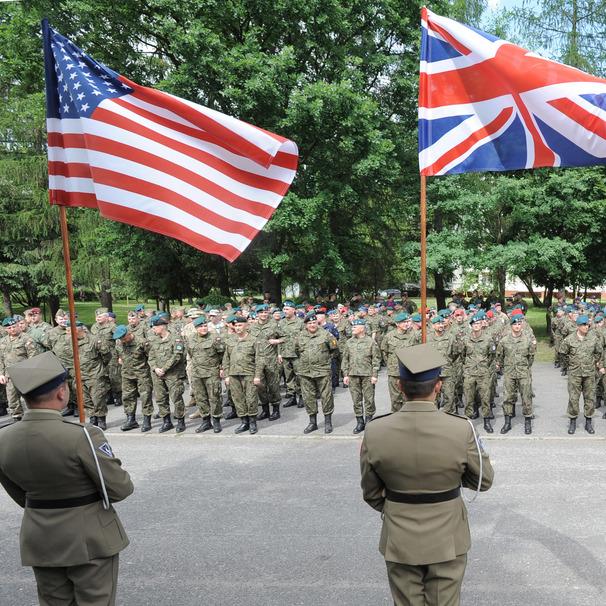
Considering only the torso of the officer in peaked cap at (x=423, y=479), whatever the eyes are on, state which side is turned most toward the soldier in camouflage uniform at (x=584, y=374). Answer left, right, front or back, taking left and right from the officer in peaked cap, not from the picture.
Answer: front

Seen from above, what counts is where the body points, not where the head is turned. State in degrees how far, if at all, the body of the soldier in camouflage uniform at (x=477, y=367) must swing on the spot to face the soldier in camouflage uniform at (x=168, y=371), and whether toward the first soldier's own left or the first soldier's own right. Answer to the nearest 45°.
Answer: approximately 90° to the first soldier's own right

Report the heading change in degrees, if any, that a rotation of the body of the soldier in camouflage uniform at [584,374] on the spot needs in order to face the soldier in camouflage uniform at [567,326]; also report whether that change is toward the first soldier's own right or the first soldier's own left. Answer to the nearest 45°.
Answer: approximately 180°

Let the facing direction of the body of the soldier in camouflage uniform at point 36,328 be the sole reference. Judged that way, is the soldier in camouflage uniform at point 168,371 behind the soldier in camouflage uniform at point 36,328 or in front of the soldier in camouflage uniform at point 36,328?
in front

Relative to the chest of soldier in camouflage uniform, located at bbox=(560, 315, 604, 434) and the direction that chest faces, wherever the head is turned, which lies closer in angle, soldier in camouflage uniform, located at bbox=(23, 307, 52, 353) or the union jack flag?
the union jack flag

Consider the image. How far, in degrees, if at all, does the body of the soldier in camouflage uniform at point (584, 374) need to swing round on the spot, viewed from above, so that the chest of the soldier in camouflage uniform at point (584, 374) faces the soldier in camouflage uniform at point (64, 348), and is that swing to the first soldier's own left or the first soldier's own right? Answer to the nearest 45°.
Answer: approximately 90° to the first soldier's own right

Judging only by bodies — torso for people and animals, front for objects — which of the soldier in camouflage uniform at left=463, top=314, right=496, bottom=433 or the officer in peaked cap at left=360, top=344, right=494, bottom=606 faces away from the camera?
the officer in peaked cap

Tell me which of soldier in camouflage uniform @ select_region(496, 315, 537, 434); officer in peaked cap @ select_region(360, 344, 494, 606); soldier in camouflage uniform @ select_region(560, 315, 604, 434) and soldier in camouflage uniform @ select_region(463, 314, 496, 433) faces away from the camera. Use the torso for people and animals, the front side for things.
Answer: the officer in peaked cap

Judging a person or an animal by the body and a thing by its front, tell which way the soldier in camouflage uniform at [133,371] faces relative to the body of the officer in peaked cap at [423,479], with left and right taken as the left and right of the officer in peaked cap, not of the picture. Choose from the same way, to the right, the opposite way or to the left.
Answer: the opposite way

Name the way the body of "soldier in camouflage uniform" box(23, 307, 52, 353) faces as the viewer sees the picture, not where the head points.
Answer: toward the camera

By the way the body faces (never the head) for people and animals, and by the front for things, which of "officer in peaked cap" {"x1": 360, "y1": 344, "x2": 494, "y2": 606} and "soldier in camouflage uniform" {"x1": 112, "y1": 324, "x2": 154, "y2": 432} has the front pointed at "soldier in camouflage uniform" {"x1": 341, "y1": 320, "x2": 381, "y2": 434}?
the officer in peaked cap

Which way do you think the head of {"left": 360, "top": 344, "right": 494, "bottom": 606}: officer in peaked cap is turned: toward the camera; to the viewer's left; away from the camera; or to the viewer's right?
away from the camera

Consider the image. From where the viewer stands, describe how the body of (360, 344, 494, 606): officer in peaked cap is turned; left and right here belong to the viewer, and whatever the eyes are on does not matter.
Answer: facing away from the viewer

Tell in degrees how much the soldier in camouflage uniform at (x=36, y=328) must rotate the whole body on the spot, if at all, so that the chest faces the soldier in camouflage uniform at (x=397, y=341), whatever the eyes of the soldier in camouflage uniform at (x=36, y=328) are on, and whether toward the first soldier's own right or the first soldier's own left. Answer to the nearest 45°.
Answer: approximately 45° to the first soldier's own left

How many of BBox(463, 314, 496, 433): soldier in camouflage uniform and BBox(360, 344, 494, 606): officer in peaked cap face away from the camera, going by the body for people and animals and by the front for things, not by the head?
1

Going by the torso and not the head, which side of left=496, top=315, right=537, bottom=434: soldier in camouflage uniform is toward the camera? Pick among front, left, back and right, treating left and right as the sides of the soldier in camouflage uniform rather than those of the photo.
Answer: front
